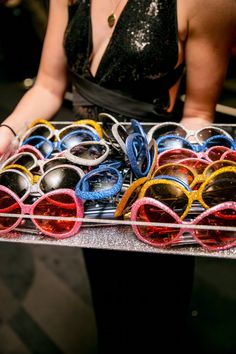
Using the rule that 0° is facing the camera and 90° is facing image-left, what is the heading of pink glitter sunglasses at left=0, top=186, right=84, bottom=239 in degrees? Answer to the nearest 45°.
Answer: approximately 0°

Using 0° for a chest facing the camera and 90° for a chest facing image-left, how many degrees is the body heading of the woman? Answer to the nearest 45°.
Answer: approximately 45°
